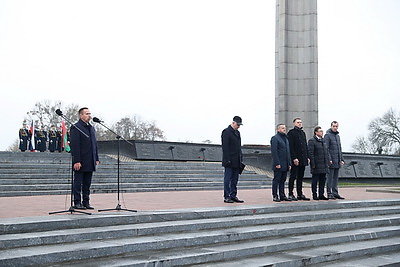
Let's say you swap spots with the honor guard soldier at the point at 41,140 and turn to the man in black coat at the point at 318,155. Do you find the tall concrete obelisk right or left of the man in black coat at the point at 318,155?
left

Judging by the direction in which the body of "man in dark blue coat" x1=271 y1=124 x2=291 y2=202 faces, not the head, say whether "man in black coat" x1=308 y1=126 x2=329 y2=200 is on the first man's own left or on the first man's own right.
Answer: on the first man's own left

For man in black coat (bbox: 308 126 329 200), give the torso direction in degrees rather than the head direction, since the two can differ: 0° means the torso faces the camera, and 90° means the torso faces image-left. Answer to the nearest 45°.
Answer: approximately 315°

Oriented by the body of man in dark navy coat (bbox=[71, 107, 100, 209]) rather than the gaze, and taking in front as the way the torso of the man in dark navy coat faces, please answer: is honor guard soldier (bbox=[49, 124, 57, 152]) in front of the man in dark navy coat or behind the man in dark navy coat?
behind

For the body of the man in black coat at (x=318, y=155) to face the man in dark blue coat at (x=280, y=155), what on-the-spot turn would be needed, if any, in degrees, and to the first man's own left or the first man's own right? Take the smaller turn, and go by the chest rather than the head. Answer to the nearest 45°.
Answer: approximately 90° to the first man's own right

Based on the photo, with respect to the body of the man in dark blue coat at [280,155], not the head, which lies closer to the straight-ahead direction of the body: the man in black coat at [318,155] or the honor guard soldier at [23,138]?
the man in black coat

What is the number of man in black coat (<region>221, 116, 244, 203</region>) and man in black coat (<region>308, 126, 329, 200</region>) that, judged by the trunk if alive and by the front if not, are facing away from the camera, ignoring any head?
0

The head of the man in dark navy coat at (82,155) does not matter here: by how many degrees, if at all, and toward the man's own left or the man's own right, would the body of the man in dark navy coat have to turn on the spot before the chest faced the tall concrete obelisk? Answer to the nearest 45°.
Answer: approximately 90° to the man's own left

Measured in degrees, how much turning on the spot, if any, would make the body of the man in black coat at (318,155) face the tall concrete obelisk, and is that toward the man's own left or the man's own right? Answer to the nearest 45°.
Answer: approximately 135° to the man's own left

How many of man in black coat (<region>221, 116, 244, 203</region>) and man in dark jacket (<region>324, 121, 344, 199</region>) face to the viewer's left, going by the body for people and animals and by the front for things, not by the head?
0

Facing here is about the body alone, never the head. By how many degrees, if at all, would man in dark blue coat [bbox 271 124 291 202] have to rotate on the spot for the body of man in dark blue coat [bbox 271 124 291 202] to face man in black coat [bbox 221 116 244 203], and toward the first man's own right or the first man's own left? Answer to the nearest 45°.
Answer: approximately 90° to the first man's own right

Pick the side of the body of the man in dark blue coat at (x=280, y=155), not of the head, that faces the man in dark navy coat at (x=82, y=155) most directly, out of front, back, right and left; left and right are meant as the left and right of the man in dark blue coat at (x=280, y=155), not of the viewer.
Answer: right

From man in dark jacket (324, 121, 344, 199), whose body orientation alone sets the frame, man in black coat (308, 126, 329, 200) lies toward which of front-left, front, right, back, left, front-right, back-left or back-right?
right
